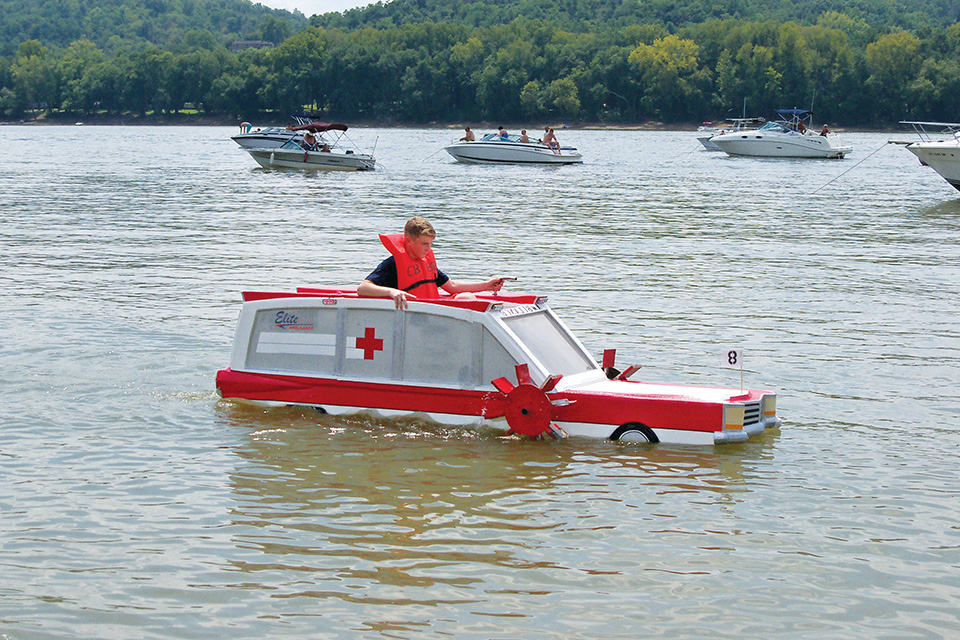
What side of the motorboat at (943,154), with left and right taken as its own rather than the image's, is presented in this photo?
left

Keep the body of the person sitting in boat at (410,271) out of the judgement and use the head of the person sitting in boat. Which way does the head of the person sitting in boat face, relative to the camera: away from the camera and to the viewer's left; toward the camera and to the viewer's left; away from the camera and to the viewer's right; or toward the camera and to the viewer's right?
toward the camera and to the viewer's right

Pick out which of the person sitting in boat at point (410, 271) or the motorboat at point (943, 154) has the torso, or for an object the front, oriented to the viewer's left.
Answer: the motorboat

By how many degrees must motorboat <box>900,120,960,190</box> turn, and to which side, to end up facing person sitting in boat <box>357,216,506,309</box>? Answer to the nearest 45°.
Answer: approximately 90° to its left

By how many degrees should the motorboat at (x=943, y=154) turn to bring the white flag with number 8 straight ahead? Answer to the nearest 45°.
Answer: approximately 90° to its left

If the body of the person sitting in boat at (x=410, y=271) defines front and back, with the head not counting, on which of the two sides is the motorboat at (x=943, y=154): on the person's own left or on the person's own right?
on the person's own left

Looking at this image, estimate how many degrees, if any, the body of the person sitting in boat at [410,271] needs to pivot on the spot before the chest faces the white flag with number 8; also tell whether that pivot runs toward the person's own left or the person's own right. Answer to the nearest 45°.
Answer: approximately 45° to the person's own left

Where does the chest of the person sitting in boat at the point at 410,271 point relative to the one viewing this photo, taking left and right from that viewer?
facing the viewer and to the right of the viewer

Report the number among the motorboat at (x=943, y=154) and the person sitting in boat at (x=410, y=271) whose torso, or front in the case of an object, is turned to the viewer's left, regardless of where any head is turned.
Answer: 1

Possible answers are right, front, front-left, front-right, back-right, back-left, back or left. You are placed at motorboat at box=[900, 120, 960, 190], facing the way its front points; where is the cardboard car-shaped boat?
left
